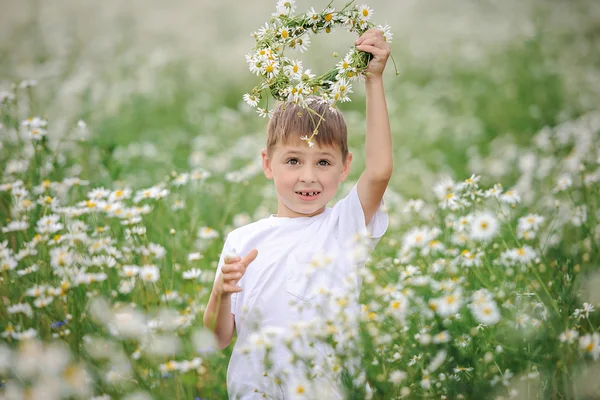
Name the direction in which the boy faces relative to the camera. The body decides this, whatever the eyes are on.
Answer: toward the camera

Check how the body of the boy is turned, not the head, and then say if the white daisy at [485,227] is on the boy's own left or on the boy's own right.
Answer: on the boy's own left

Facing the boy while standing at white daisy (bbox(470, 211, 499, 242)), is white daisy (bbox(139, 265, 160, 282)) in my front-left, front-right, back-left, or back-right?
front-right

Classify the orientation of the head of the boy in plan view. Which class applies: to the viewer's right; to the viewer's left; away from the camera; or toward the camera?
toward the camera
